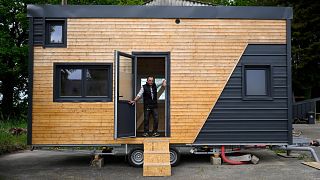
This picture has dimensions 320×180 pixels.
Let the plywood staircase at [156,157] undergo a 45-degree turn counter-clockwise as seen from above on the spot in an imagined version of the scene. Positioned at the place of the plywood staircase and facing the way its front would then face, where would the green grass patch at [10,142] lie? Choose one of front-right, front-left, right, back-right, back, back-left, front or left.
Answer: back

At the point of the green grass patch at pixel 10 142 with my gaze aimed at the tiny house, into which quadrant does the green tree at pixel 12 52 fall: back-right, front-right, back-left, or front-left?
back-left

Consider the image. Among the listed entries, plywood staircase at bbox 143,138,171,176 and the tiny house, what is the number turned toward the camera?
2

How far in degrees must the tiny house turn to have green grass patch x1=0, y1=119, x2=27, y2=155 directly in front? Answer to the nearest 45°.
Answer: approximately 135° to its right

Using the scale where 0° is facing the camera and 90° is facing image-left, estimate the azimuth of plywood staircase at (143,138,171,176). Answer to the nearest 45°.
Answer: approximately 0°

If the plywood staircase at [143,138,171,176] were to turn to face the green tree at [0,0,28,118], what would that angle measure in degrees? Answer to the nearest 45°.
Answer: approximately 135° to its right
